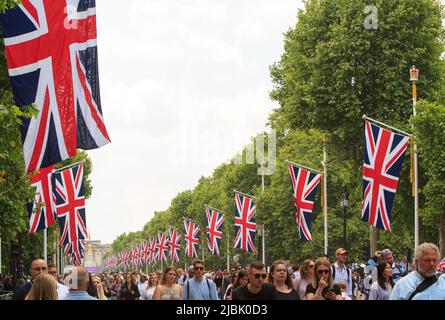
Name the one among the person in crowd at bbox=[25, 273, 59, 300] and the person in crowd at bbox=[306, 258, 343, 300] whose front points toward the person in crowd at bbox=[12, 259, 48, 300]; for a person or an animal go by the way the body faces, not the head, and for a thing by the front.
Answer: the person in crowd at bbox=[25, 273, 59, 300]

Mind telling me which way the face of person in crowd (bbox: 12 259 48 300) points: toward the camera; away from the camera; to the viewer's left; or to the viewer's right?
toward the camera

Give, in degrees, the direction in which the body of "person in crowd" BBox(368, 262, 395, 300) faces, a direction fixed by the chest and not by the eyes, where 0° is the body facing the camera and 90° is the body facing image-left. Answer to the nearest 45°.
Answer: approximately 315°

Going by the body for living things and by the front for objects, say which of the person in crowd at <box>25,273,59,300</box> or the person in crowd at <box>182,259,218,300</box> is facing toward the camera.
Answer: the person in crowd at <box>182,259,218,300</box>

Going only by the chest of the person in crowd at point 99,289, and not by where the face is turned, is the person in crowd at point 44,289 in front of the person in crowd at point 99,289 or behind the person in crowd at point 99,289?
in front

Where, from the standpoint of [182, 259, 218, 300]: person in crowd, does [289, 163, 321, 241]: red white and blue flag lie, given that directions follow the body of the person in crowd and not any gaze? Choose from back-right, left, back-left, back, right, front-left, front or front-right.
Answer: back

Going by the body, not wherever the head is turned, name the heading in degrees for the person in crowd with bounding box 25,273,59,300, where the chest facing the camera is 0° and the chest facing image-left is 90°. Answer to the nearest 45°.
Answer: approximately 180°

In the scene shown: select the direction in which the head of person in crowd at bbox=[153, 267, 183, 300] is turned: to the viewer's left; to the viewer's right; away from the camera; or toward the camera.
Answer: toward the camera

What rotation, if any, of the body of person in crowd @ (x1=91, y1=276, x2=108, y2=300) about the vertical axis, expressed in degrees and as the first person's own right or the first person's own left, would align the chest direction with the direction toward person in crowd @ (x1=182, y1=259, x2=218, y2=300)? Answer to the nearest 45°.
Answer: approximately 90° to the first person's own left

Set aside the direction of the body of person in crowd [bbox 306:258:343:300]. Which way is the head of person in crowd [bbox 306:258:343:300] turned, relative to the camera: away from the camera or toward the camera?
toward the camera

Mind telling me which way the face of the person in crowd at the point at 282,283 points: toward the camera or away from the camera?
toward the camera

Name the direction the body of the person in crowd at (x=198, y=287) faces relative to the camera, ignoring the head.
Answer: toward the camera

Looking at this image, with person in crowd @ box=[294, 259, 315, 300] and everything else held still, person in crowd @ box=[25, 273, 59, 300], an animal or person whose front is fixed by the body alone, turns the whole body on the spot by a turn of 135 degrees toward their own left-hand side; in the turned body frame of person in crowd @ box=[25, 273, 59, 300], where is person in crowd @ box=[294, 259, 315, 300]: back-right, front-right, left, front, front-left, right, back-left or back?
back
